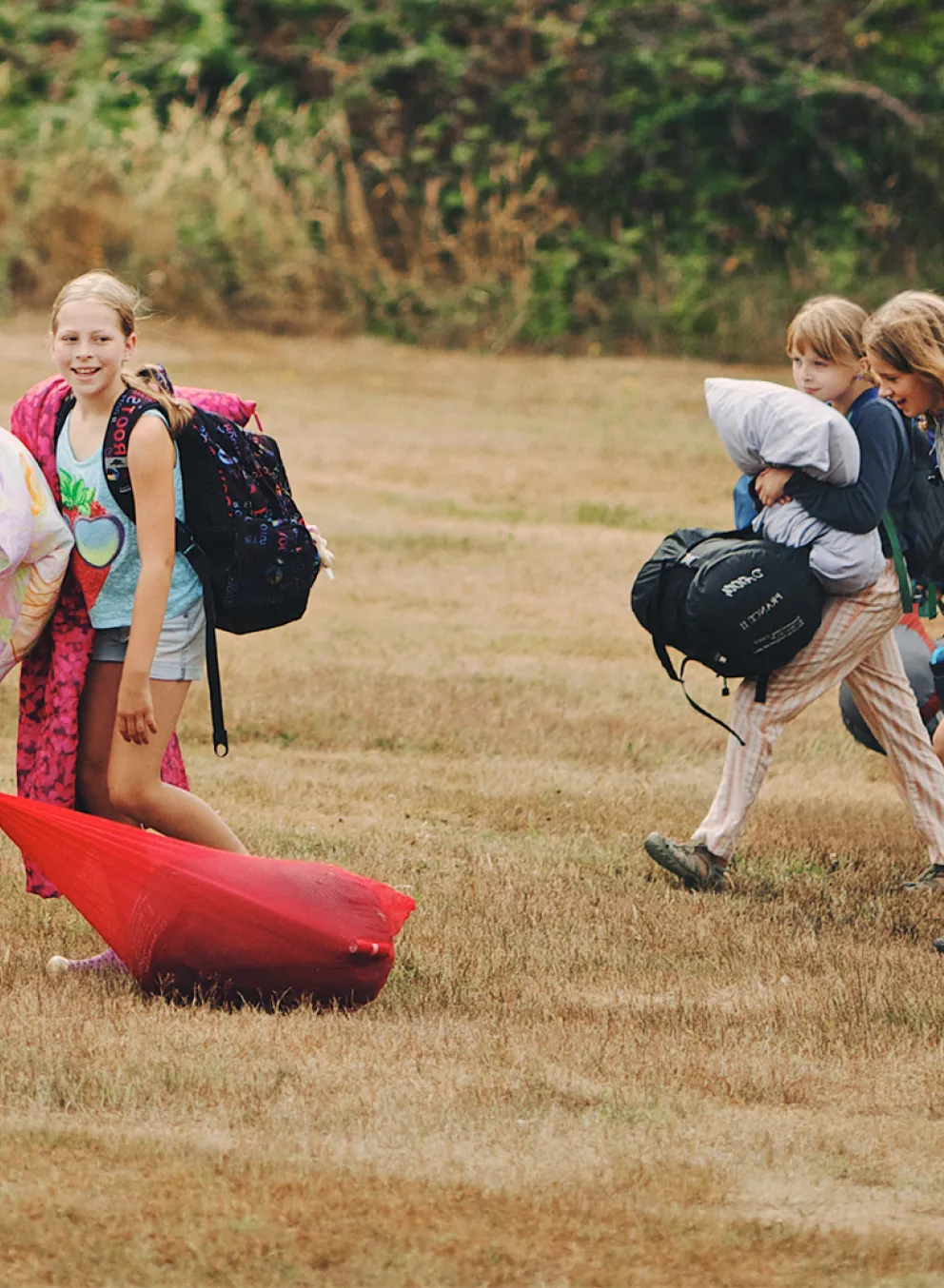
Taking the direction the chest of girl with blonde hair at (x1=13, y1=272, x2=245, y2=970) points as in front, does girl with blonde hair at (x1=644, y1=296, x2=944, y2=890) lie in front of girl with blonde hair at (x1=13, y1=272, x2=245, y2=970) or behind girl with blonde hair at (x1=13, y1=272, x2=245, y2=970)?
behind

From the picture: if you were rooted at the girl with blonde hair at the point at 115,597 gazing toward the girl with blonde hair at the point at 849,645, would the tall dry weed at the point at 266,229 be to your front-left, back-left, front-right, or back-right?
front-left

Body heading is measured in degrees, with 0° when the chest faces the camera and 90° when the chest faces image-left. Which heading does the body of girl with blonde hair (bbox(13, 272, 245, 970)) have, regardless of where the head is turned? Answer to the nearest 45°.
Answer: approximately 45°

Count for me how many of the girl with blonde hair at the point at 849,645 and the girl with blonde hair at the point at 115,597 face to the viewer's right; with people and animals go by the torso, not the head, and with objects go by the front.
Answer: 0

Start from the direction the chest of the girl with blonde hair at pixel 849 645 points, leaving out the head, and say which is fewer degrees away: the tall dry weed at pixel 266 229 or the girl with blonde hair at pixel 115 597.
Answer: the girl with blonde hair

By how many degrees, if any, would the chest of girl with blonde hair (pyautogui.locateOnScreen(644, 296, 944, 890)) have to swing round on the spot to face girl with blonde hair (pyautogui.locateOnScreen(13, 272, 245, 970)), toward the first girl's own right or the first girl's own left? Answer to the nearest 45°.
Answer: approximately 45° to the first girl's own left

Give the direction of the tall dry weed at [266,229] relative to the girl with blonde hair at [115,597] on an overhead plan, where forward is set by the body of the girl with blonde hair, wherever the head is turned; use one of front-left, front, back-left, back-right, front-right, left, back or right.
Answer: back-right

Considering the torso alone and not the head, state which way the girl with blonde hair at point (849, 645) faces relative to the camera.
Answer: to the viewer's left
